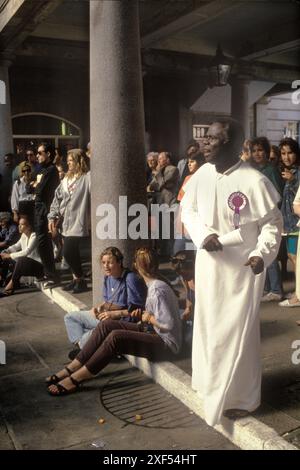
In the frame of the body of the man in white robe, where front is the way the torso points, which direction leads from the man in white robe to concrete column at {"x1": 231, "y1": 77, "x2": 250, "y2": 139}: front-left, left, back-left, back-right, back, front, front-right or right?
back-right

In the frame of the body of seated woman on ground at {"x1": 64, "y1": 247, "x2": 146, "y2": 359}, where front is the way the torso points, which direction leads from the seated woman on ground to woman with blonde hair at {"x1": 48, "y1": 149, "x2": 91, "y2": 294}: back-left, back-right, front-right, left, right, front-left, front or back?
back-right

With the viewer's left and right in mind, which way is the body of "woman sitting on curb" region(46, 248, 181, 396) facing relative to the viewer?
facing to the left of the viewer

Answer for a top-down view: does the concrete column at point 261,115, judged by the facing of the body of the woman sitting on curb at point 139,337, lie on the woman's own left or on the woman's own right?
on the woman's own right

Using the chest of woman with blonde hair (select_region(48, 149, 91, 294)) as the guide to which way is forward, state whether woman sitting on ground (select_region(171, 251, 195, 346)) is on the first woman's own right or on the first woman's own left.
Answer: on the first woman's own left

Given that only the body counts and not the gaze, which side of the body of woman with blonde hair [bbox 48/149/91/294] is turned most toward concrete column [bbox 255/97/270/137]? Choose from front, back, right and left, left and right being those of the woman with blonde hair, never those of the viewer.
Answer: back

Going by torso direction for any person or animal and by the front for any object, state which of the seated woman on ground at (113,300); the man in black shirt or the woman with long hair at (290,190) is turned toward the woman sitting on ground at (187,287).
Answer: the woman with long hair

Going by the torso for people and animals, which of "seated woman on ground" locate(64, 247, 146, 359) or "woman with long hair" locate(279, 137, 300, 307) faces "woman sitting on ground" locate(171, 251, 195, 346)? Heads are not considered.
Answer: the woman with long hair

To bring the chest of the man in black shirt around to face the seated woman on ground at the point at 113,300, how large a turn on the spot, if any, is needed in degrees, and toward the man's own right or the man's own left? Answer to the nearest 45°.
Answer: approximately 90° to the man's own left
